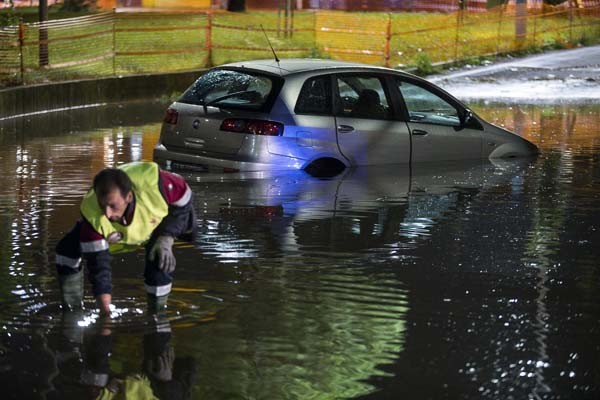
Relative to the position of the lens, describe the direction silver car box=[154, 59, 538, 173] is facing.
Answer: facing away from the viewer and to the right of the viewer

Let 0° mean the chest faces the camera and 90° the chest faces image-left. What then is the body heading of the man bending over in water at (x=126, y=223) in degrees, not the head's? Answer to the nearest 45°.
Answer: approximately 0°

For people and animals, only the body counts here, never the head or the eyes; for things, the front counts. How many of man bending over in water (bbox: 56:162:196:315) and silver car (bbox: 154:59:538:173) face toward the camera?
1

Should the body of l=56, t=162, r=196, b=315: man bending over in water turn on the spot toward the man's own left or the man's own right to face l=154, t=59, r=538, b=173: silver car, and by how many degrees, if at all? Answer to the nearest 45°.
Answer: approximately 180°

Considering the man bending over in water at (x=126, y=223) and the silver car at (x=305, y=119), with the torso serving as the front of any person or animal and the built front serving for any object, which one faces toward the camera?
the man bending over in water

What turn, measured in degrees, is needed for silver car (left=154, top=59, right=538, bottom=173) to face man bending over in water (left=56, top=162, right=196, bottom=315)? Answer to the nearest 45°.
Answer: approximately 135° to its right

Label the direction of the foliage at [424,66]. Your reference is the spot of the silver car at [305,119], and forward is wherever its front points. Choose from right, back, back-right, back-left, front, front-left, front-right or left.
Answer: front-left

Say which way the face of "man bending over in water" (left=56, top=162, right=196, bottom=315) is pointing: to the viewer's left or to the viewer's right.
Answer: to the viewer's left
